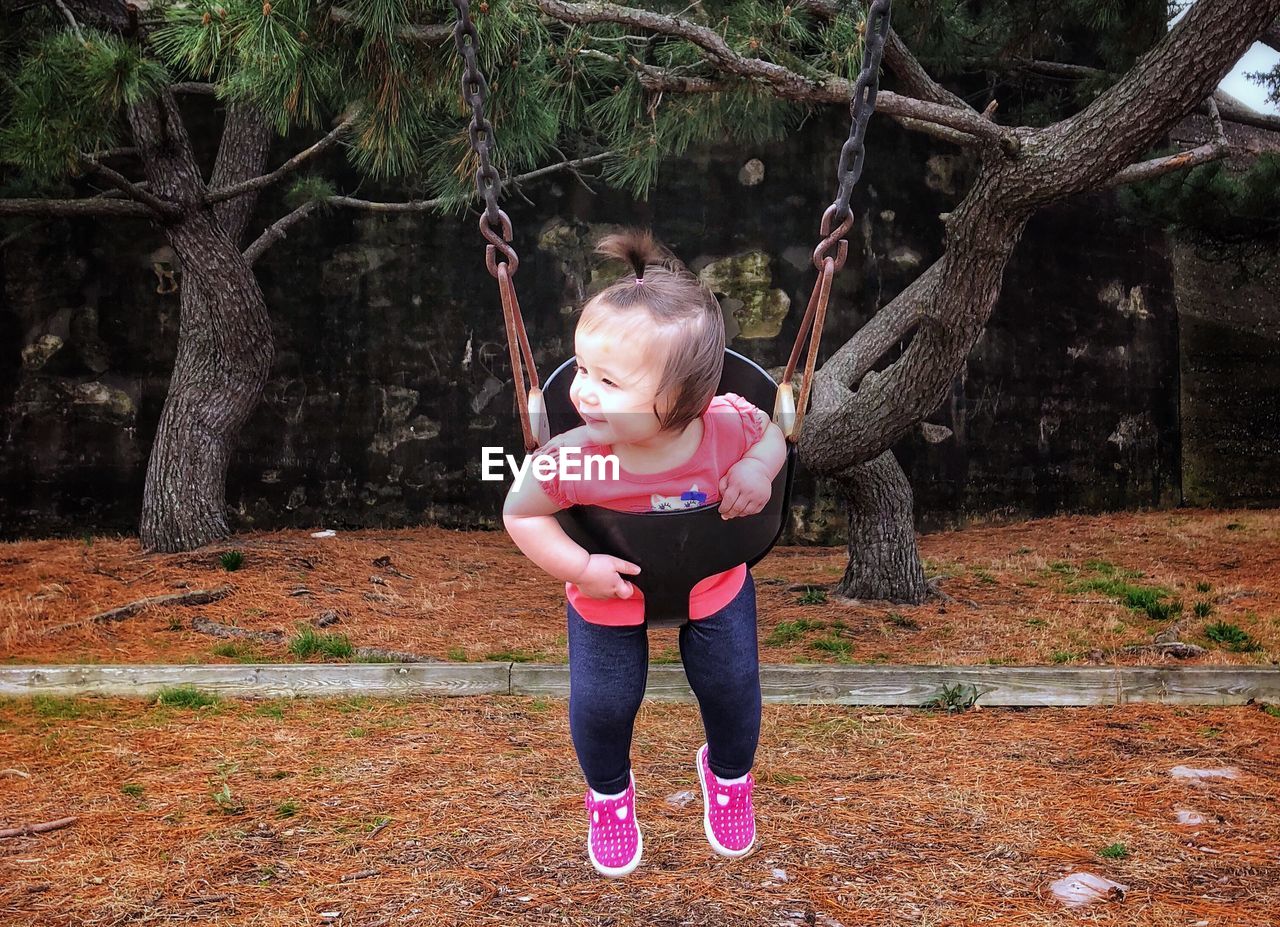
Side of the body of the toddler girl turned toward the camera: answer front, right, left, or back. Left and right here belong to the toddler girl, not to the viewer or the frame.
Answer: front

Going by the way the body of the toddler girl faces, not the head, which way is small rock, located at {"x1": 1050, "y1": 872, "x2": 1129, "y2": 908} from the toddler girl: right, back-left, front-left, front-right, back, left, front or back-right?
back-left

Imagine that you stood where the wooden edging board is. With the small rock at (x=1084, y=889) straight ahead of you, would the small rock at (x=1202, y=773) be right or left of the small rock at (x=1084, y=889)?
left

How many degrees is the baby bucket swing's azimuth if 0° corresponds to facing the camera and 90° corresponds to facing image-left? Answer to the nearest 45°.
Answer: approximately 0°

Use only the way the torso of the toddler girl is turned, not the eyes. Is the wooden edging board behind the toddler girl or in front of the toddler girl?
behind

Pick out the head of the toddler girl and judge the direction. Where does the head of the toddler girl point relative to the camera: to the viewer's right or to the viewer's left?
to the viewer's left

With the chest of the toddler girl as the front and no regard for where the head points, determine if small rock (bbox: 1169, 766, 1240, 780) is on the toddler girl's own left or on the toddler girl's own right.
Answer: on the toddler girl's own left

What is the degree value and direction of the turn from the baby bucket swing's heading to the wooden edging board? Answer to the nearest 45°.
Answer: approximately 180°

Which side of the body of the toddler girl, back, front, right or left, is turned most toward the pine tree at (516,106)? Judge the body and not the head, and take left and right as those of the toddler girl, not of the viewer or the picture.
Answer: back

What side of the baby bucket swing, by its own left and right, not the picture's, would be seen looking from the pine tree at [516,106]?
back

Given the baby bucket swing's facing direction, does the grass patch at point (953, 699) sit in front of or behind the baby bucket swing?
behind

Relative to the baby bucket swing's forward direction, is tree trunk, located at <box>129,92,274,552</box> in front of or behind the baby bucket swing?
behind
